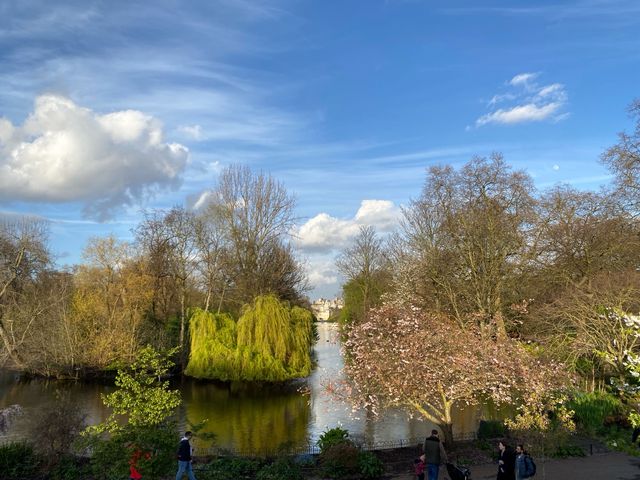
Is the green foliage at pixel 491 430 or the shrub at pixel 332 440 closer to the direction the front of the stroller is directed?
the green foliage

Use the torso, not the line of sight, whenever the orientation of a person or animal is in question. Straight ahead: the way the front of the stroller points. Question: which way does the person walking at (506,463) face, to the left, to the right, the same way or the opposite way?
the opposite way

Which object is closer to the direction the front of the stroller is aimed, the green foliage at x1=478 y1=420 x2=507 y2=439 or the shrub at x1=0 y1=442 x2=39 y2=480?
the green foliage

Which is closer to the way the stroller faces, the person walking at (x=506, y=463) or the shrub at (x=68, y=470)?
the person walking

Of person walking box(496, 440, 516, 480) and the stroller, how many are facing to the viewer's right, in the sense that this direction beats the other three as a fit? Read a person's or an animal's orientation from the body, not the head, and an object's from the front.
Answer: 1

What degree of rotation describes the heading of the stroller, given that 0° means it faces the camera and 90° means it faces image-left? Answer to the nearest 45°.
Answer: approximately 270°

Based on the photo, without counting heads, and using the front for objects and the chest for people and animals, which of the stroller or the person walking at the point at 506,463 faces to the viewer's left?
the person walking

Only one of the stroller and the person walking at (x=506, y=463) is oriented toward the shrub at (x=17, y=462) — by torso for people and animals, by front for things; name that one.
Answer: the person walking

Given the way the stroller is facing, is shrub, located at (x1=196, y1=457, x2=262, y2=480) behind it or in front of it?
behind

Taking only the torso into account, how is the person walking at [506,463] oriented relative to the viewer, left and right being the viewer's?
facing to the left of the viewer

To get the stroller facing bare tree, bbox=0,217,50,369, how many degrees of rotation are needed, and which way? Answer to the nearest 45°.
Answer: approximately 135° to its left

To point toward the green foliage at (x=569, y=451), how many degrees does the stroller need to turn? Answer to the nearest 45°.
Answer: approximately 45° to its left
